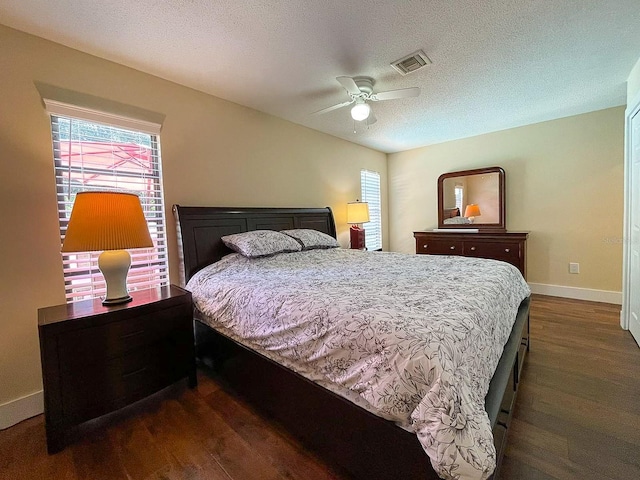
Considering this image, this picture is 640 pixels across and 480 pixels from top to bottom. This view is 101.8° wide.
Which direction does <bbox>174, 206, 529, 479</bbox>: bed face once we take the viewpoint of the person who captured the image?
facing the viewer and to the right of the viewer

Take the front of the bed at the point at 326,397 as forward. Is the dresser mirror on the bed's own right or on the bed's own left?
on the bed's own left

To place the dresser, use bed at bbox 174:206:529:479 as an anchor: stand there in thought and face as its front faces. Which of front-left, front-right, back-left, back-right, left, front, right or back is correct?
left

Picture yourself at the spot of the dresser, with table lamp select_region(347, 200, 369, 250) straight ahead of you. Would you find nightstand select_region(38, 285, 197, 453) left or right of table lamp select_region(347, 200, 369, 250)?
left

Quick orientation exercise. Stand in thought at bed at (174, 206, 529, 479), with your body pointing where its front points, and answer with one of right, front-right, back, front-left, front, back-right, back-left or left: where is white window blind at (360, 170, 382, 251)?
back-left
